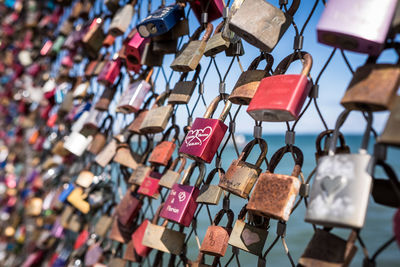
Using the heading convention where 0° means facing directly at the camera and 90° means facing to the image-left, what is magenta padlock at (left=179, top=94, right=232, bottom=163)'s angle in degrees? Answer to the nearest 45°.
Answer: approximately 45°

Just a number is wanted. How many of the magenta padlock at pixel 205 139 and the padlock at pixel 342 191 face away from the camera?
0

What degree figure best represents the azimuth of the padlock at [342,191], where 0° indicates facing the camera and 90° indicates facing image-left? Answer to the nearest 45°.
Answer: approximately 45°
